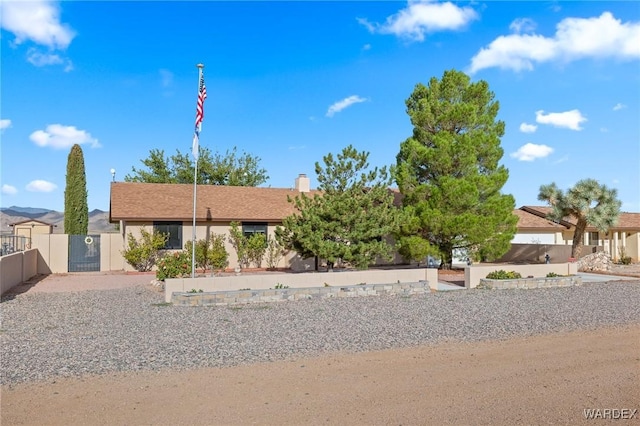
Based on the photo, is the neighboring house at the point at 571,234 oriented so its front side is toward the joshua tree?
yes

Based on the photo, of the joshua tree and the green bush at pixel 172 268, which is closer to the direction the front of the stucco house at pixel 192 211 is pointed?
the green bush

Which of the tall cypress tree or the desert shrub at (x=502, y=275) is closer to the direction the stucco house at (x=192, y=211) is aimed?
the desert shrub

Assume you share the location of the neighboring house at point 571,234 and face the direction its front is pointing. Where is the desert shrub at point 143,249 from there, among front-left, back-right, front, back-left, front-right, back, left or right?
front-right

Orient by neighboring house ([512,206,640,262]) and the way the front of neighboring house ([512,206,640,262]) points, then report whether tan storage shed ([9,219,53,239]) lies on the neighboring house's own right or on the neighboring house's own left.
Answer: on the neighboring house's own right

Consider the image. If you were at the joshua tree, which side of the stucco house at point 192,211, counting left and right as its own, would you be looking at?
left

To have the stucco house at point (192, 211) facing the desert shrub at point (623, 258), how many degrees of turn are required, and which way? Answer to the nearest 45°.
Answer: approximately 90° to its left

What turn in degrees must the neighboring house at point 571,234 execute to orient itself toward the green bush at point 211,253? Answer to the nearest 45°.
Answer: approximately 45° to its right

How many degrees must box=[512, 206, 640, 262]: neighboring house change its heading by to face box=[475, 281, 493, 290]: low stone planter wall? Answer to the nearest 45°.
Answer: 0° — it already faces it

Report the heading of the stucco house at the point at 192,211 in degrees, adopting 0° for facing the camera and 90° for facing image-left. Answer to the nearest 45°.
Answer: approximately 0°

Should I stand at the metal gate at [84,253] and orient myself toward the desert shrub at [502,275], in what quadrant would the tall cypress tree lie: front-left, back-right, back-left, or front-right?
back-left

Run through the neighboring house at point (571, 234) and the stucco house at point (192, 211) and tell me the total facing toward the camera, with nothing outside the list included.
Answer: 2

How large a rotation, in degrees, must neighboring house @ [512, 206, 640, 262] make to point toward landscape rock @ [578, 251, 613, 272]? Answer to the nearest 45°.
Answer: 0° — it already faces it

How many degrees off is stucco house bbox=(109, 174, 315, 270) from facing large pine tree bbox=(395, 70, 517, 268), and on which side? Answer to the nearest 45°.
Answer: approximately 45° to its left

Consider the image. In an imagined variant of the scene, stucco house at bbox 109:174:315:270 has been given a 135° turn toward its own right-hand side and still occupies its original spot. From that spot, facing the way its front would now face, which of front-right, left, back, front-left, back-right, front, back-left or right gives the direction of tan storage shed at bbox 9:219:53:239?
front
